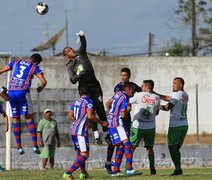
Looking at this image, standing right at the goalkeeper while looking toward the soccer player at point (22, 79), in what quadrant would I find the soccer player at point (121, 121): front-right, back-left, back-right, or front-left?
back-left

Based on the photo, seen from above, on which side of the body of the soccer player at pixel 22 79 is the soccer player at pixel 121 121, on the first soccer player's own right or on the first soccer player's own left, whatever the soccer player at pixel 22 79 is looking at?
on the first soccer player's own right

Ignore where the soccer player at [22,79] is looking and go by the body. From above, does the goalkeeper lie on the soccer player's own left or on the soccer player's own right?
on the soccer player's own right

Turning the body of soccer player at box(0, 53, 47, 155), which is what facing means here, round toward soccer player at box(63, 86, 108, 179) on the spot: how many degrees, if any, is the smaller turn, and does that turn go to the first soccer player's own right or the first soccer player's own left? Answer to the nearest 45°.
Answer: approximately 135° to the first soccer player's own right

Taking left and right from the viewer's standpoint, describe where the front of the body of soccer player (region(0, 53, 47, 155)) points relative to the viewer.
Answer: facing away from the viewer
